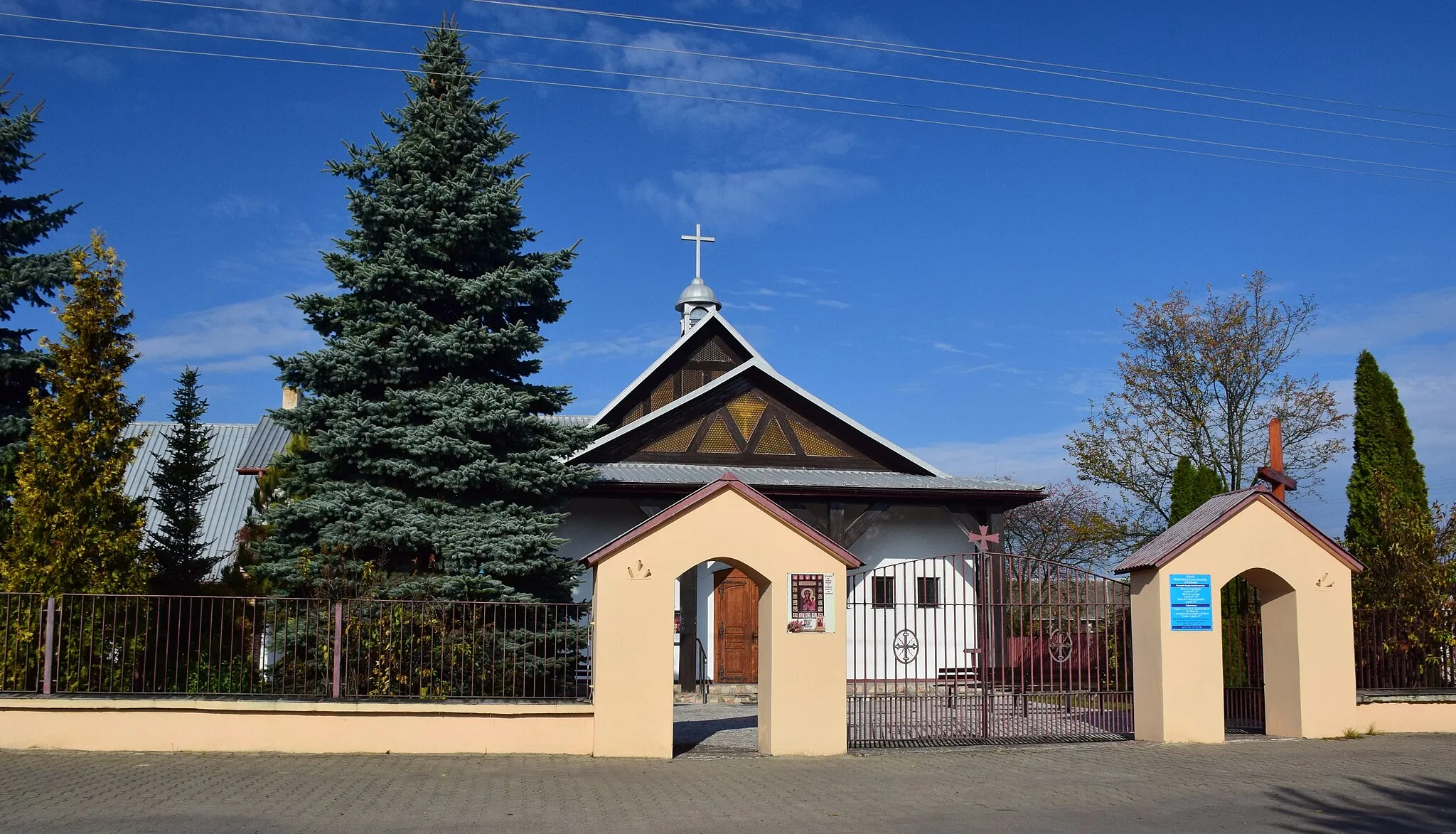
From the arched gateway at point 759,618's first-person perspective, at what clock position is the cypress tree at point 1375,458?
The cypress tree is roughly at 8 o'clock from the arched gateway.

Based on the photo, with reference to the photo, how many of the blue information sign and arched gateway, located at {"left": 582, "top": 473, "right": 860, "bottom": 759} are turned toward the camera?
2

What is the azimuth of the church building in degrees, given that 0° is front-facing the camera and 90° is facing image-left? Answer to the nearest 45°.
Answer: approximately 0°

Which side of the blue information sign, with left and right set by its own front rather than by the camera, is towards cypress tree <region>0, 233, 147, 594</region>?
right

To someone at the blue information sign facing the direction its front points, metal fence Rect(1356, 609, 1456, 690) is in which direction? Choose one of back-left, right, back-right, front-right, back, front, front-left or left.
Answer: back-left

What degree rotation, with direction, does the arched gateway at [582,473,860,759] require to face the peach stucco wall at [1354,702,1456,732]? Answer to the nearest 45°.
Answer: approximately 90° to its left

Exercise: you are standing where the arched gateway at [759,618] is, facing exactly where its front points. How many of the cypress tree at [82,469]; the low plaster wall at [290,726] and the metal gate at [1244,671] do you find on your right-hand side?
2

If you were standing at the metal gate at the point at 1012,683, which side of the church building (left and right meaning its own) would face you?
front

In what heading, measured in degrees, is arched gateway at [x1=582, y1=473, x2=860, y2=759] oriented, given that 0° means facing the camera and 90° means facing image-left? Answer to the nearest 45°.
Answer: approximately 0°

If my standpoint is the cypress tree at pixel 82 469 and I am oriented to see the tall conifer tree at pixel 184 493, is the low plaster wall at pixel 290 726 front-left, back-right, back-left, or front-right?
back-right

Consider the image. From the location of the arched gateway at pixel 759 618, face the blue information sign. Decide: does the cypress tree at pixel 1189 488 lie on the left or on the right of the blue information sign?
left
